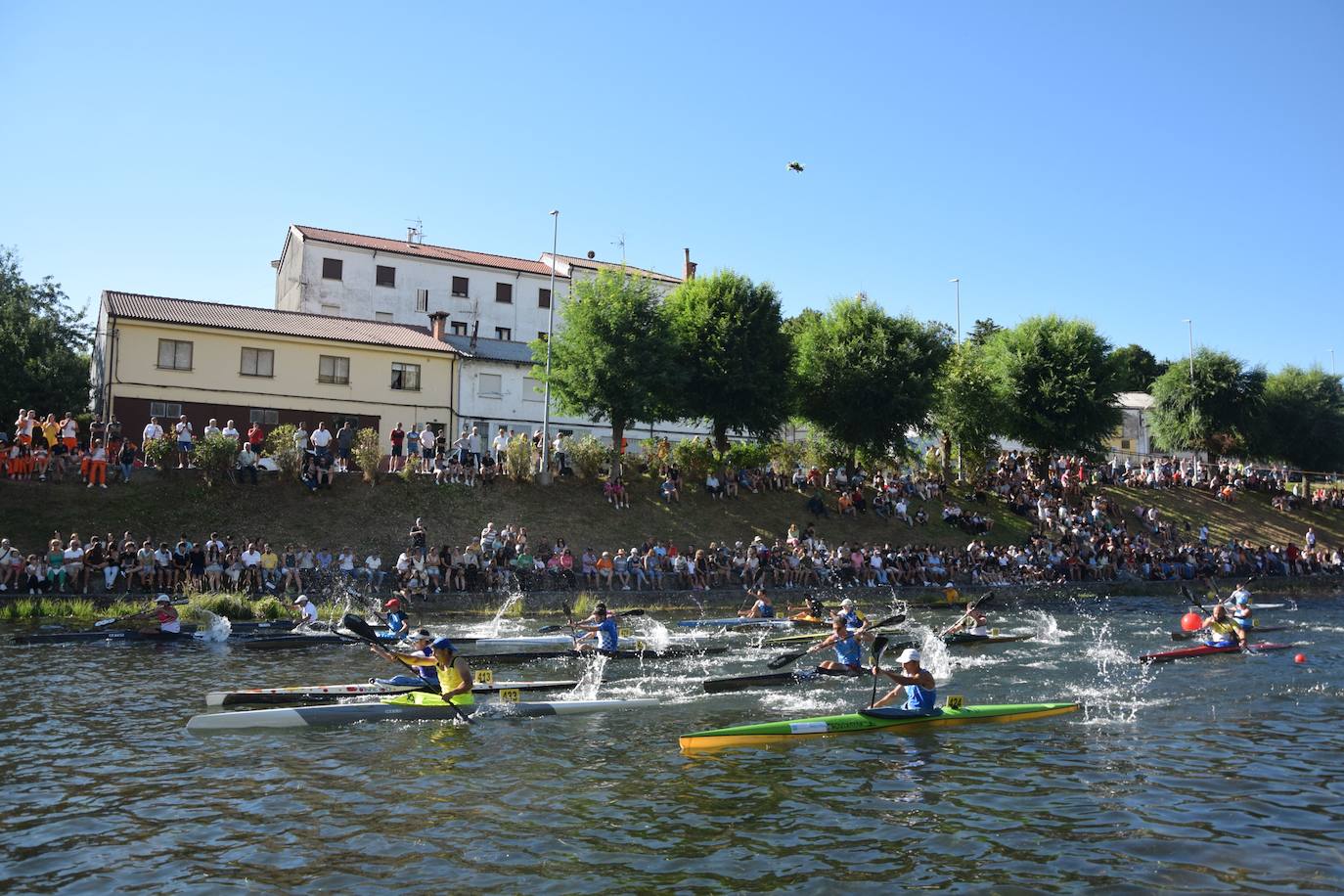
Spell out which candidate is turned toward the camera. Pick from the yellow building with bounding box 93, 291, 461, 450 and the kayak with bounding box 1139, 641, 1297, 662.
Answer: the yellow building

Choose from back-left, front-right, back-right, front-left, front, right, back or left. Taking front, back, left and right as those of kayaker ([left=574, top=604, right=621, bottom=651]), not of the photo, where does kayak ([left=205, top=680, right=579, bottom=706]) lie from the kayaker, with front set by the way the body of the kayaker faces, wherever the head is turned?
front-left

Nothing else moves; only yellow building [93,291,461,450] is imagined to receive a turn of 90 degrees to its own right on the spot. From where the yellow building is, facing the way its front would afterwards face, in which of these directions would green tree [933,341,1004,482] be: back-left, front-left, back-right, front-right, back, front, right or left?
back

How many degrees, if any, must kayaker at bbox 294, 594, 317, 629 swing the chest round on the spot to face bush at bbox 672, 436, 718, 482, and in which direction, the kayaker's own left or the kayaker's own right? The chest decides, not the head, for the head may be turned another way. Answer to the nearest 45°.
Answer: approximately 135° to the kayaker's own right

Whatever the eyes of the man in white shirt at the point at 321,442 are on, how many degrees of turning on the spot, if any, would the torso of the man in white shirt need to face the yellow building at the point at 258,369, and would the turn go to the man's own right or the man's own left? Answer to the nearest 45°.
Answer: approximately 180°

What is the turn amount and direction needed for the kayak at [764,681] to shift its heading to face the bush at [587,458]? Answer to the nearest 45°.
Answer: approximately 90° to its right

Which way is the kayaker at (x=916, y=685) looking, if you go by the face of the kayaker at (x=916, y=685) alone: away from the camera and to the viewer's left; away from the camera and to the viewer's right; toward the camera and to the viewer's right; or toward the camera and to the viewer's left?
toward the camera and to the viewer's left

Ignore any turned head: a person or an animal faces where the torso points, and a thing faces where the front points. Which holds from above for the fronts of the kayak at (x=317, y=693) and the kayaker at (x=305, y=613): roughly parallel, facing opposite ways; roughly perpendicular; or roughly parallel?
roughly parallel

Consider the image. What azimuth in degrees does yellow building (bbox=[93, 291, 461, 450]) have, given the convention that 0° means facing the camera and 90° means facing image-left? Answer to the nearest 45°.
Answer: approximately 0°

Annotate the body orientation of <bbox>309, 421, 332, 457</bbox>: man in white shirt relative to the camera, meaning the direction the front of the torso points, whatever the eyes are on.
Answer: toward the camera

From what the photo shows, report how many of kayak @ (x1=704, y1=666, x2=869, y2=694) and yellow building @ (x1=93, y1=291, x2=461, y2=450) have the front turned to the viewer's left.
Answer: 1

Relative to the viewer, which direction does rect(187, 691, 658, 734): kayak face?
to the viewer's left

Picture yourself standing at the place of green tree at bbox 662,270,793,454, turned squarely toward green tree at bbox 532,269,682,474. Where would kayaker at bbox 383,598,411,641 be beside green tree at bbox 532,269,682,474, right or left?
left

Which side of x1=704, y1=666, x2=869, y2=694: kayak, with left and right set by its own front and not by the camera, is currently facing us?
left
